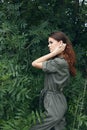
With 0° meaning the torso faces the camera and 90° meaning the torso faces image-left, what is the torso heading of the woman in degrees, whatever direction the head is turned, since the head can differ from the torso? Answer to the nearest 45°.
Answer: approximately 90°

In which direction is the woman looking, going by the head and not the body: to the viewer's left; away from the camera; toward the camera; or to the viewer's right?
to the viewer's left
